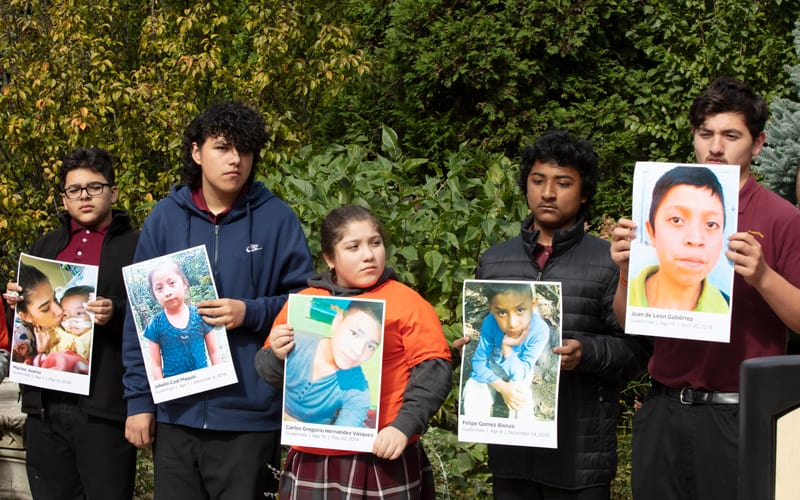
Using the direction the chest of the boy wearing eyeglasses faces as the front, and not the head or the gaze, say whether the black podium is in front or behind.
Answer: in front

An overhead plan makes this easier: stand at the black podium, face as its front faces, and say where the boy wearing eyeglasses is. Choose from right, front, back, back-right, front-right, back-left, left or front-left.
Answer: back-right

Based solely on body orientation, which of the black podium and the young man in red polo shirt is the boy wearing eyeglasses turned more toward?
the black podium

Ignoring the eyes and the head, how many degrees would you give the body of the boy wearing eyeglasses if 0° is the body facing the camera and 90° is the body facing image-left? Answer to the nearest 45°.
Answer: approximately 0°

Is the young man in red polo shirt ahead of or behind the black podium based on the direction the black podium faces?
behind

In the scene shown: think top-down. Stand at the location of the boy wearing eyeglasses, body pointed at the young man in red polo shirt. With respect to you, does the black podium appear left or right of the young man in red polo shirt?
right

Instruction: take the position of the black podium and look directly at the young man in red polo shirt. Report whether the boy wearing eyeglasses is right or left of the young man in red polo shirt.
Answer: left
